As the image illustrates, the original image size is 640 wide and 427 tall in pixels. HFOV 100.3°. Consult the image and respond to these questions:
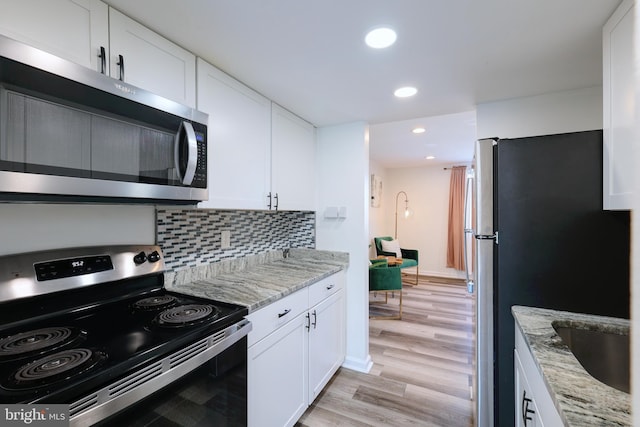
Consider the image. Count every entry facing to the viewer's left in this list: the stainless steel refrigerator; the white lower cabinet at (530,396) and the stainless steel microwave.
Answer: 2

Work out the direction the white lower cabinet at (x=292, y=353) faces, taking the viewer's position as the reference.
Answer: facing the viewer and to the right of the viewer

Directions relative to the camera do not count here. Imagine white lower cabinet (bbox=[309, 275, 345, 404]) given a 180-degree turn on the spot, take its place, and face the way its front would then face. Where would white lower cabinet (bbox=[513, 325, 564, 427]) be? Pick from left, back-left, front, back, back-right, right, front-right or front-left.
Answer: back

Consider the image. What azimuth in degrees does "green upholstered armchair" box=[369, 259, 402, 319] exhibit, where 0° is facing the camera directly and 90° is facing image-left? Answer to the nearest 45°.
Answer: approximately 270°

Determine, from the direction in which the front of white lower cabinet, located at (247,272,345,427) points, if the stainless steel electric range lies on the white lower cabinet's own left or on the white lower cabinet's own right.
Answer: on the white lower cabinet's own right

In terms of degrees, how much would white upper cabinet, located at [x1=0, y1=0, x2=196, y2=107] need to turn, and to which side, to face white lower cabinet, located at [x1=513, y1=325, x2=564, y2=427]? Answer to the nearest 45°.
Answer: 0° — it already faces it

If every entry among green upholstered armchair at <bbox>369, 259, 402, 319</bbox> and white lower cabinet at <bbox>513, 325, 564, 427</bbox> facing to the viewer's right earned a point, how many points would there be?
1

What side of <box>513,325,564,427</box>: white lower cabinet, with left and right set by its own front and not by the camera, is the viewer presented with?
left

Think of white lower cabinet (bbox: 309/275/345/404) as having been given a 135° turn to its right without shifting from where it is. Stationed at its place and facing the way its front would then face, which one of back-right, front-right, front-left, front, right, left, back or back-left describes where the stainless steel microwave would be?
front-left

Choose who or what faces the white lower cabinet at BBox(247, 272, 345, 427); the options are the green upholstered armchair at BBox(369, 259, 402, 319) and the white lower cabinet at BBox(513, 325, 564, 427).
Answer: the white lower cabinet at BBox(513, 325, 564, 427)

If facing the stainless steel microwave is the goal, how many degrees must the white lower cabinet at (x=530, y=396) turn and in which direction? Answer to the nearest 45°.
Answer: approximately 45° to its left

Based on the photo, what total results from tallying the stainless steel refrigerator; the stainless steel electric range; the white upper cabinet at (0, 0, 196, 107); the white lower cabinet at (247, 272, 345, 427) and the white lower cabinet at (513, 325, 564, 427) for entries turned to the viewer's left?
2
